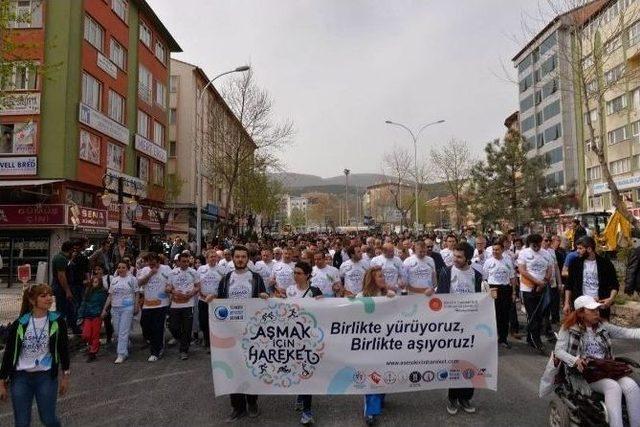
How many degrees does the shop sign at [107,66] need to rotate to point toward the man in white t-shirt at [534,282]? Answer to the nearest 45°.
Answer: approximately 45° to its right

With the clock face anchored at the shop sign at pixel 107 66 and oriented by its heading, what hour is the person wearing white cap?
The person wearing white cap is roughly at 1 o'clock from the shop sign.

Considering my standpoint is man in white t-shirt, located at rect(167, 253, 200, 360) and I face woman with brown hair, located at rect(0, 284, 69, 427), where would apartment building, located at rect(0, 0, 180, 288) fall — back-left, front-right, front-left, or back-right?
back-right

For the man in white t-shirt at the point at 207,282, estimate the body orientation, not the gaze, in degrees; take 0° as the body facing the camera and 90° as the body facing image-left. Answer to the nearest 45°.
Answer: approximately 0°

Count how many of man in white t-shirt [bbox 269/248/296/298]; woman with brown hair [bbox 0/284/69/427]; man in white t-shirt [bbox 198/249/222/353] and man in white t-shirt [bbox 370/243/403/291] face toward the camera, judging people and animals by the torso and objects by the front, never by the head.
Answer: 4

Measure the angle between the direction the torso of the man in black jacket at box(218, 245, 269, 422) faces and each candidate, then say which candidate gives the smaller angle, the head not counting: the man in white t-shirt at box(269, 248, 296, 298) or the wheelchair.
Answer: the wheelchair

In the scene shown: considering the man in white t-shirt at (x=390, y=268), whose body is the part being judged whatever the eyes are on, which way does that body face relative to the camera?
toward the camera

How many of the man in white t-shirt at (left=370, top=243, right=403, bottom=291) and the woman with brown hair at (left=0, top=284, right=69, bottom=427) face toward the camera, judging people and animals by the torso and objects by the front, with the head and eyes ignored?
2

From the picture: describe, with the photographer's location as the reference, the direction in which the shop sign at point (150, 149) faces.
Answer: facing the viewer and to the right of the viewer

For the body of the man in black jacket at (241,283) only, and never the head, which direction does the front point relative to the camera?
toward the camera
